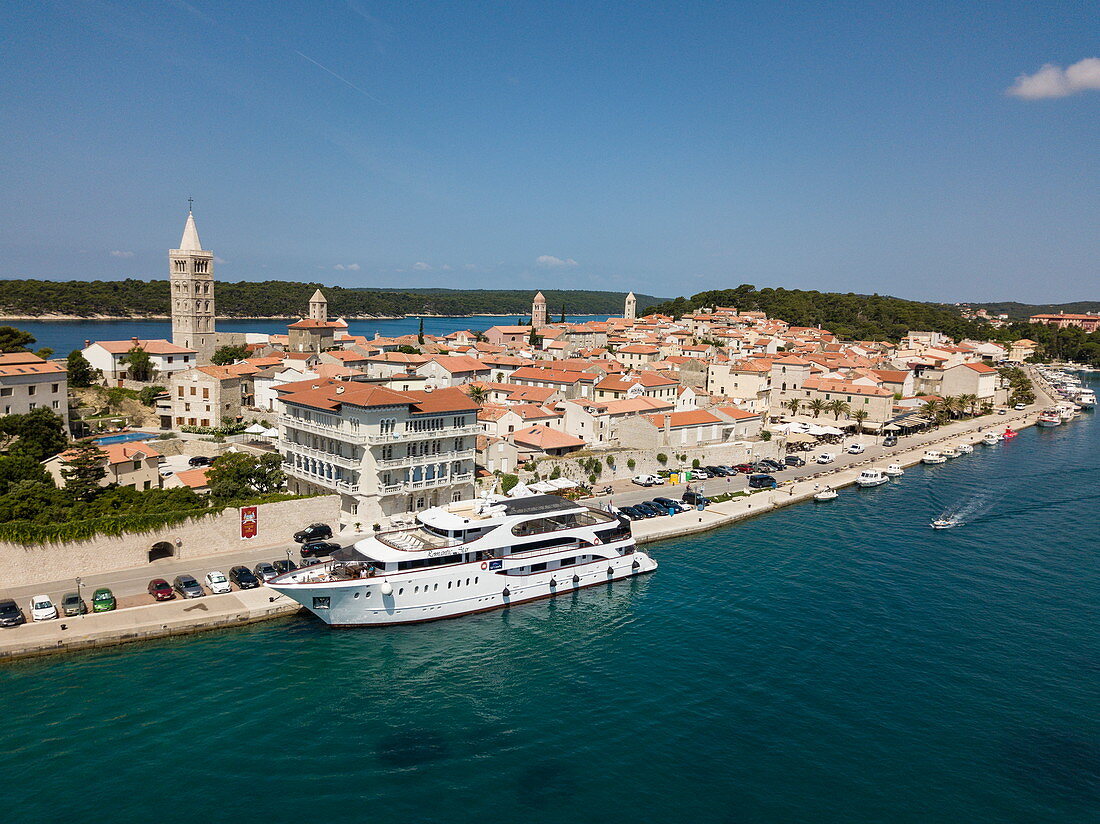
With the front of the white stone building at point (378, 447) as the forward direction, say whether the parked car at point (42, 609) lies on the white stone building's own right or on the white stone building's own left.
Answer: on the white stone building's own right

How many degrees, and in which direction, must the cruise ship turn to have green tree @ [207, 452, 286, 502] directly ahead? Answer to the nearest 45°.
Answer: approximately 90° to its right

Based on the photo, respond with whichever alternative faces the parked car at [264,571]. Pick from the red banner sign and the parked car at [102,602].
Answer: the red banner sign

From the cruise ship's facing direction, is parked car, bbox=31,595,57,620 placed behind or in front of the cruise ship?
in front

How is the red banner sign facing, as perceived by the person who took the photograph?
facing the viewer

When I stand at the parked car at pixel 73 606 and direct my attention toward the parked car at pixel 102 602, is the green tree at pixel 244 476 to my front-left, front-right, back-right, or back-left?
front-left

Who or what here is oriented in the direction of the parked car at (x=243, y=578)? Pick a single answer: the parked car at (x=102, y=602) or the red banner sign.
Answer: the red banner sign

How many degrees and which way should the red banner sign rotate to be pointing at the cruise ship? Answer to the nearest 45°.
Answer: approximately 45° to its left
